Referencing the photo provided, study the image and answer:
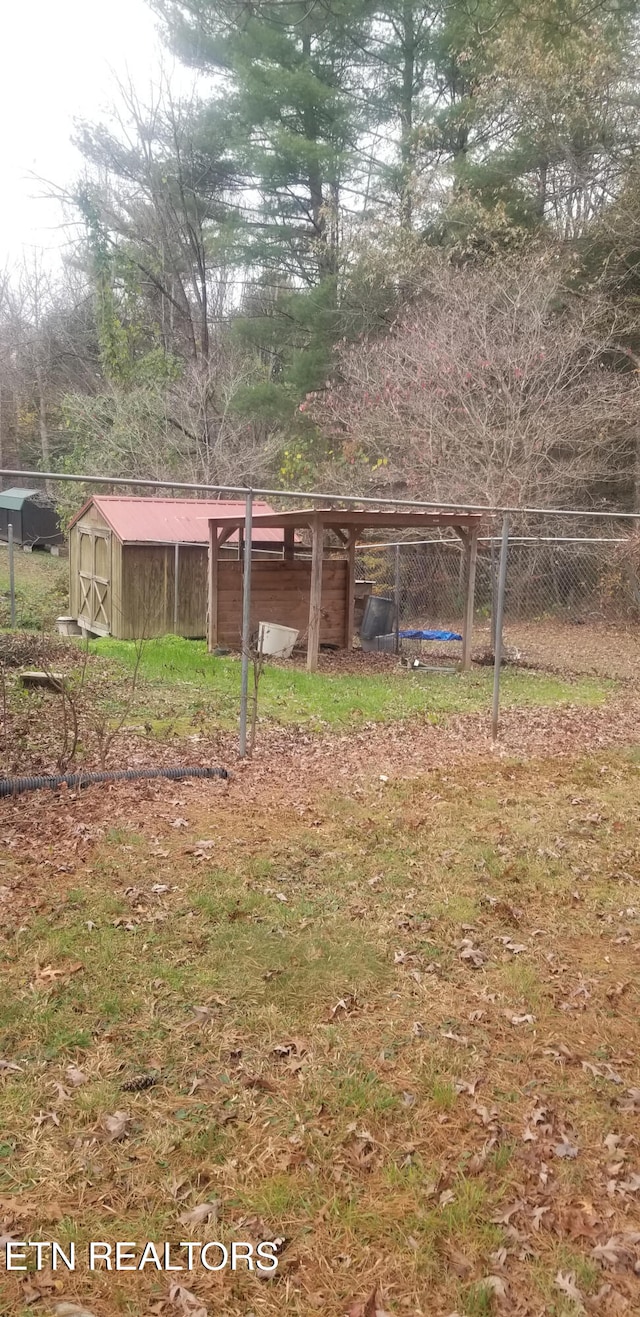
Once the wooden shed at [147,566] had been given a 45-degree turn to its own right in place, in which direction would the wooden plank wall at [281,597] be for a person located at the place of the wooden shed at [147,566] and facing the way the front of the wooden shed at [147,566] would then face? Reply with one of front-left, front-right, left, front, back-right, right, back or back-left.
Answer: back-left

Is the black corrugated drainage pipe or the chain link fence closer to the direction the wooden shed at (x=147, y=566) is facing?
the black corrugated drainage pipe

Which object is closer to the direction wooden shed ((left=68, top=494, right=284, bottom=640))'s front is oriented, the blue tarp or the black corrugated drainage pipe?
the black corrugated drainage pipe

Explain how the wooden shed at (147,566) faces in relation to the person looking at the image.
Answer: facing the viewer and to the left of the viewer

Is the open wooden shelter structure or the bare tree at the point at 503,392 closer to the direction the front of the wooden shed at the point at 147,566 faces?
the open wooden shelter structure
